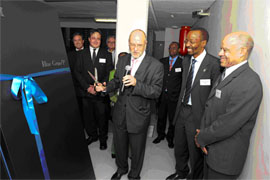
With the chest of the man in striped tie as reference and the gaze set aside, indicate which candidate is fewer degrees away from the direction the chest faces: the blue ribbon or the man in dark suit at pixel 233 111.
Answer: the blue ribbon

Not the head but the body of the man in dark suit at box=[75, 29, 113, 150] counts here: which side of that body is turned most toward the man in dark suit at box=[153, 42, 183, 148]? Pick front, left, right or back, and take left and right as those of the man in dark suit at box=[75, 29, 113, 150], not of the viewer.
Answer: left

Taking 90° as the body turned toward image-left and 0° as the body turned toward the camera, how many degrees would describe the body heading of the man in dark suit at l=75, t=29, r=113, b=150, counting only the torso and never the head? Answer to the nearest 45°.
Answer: approximately 0°

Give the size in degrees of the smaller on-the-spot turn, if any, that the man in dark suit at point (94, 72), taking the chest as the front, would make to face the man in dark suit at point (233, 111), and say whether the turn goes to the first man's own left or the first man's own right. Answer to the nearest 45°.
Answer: approximately 45° to the first man's own left

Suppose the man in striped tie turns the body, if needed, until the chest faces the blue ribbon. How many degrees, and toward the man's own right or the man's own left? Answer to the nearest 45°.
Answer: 0° — they already face it

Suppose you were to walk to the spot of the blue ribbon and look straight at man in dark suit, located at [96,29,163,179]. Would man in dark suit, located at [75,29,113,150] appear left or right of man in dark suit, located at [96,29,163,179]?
left

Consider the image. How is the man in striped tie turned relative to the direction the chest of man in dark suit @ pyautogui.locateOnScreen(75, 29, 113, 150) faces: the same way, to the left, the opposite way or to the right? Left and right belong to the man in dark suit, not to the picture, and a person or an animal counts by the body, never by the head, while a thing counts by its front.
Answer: to the right

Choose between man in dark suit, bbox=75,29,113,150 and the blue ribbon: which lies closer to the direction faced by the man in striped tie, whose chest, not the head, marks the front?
the blue ribbon
